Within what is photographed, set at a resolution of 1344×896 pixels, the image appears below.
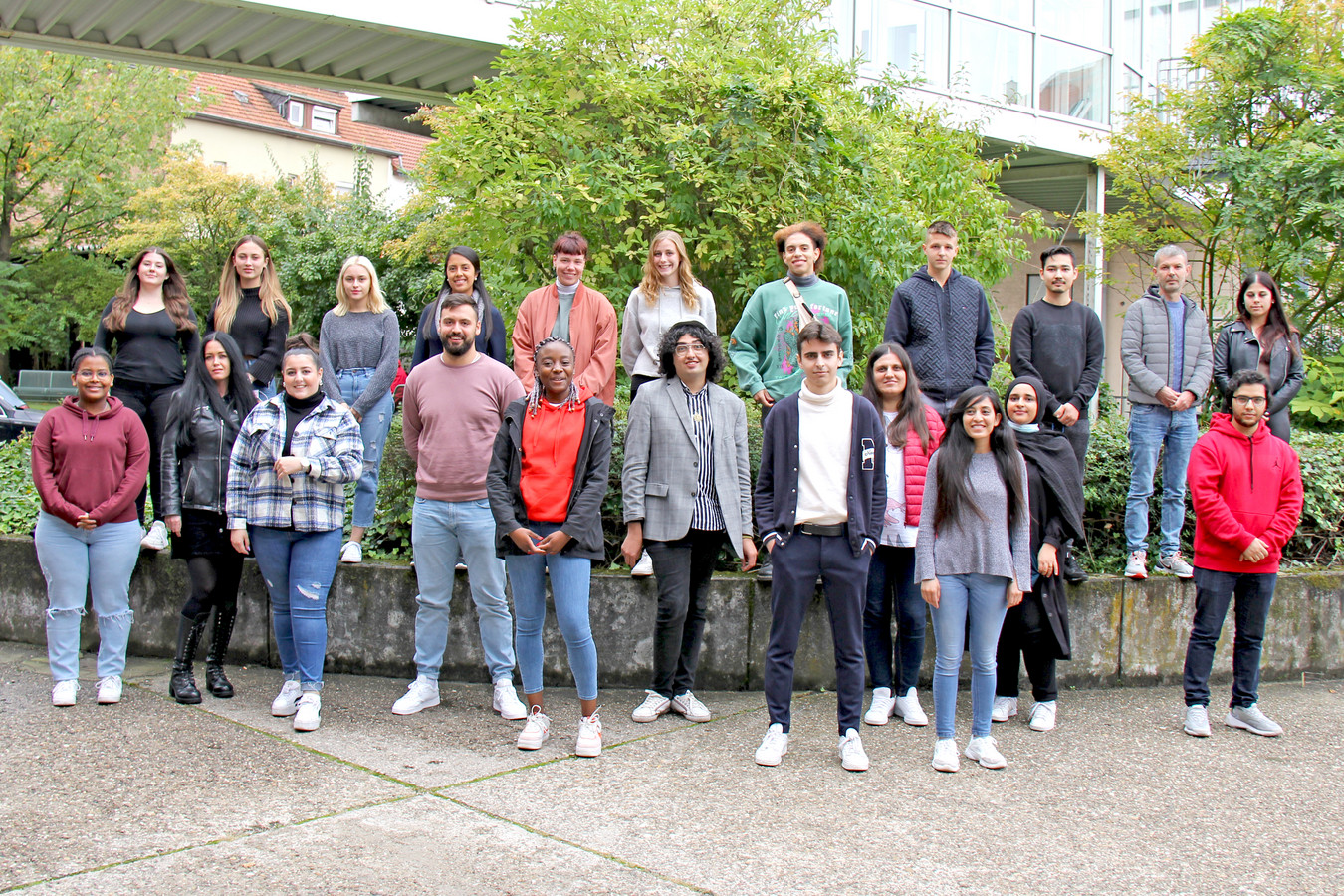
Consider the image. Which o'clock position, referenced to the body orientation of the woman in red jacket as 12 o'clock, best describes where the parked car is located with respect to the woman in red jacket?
The parked car is roughly at 4 o'clock from the woman in red jacket.

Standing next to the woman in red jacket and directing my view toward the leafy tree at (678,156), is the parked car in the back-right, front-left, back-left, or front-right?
front-left

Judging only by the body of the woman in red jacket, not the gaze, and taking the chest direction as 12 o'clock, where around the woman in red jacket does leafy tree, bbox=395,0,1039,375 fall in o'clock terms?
The leafy tree is roughly at 5 o'clock from the woman in red jacket.

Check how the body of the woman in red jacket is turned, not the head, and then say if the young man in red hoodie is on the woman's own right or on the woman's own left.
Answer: on the woman's own left

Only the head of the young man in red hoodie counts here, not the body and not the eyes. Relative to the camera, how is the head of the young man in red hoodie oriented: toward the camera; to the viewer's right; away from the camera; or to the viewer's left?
toward the camera

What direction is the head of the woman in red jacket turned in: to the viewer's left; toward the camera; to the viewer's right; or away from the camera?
toward the camera

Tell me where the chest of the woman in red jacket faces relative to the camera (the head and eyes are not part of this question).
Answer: toward the camera
